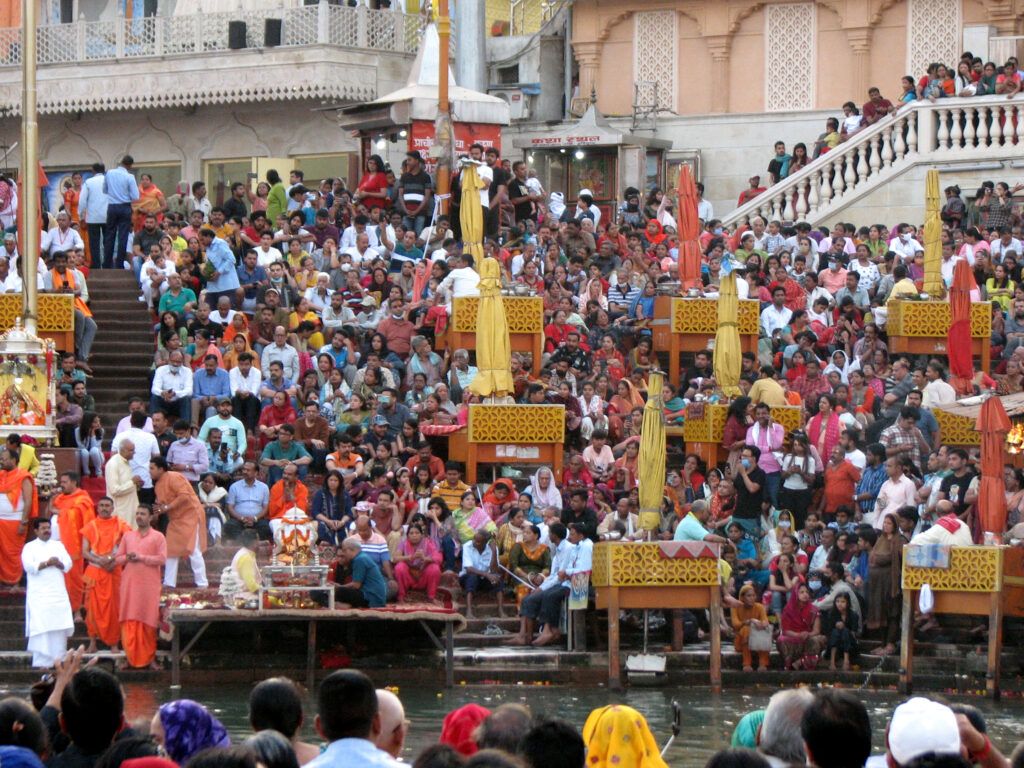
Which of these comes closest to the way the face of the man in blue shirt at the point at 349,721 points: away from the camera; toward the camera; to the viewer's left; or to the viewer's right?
away from the camera

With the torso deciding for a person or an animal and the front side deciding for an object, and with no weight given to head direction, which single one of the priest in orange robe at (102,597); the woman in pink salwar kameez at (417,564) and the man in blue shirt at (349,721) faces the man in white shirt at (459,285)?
the man in blue shirt

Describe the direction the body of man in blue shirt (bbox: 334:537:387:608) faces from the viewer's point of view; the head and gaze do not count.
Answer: to the viewer's left

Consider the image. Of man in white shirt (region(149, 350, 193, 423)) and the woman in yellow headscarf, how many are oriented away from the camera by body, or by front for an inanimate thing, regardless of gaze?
1

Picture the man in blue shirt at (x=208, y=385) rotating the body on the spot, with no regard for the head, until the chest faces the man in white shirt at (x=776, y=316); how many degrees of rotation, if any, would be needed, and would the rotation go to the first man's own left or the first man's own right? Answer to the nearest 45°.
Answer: approximately 90° to the first man's own left

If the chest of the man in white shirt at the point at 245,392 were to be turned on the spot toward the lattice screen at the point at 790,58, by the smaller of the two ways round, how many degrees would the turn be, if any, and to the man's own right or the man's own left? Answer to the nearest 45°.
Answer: approximately 135° to the man's own left

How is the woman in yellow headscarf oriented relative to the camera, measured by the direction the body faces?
away from the camera

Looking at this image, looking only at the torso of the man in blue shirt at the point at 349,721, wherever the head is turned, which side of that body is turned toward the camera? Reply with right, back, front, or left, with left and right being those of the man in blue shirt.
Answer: back

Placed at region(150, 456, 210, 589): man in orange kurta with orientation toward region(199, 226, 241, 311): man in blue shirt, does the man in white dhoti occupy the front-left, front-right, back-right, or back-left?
back-left

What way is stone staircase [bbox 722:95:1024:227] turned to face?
to the viewer's left

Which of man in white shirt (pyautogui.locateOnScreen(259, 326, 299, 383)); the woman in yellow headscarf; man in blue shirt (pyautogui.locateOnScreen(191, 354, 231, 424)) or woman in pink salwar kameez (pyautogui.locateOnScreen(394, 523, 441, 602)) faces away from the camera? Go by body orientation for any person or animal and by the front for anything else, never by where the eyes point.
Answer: the woman in yellow headscarf

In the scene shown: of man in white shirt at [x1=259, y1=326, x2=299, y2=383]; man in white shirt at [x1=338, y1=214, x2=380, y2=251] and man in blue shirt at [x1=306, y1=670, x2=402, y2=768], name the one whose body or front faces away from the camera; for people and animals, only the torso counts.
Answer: the man in blue shirt

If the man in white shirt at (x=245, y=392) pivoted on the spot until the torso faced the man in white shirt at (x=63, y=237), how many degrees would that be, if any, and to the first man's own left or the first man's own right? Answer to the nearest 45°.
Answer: approximately 135° to the first man's own right

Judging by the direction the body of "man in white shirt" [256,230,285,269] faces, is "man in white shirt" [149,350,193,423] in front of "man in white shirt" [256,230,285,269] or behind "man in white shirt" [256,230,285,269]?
in front
